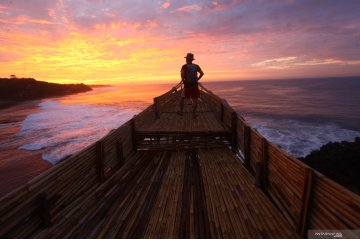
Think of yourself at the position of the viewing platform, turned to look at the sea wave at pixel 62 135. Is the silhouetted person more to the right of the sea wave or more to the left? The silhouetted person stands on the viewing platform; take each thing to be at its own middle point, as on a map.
right

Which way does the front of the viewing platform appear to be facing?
away from the camera

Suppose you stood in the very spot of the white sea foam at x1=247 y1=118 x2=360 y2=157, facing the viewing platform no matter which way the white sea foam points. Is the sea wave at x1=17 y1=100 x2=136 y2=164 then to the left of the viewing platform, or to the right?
right

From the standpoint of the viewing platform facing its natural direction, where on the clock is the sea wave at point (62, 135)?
The sea wave is roughly at 11 o'clock from the viewing platform.

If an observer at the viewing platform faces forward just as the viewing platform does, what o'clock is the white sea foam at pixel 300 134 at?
The white sea foam is roughly at 1 o'clock from the viewing platform.
